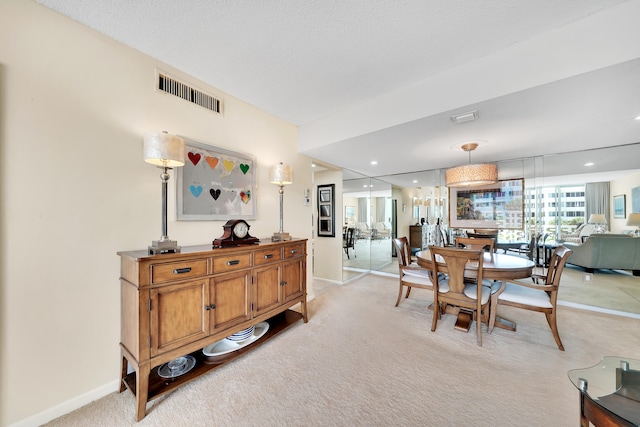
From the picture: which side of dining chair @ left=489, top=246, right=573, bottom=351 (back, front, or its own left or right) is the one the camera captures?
left

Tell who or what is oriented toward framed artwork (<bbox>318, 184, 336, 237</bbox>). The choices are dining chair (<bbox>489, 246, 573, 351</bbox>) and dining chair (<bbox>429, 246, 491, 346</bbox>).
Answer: dining chair (<bbox>489, 246, 573, 351</bbox>)

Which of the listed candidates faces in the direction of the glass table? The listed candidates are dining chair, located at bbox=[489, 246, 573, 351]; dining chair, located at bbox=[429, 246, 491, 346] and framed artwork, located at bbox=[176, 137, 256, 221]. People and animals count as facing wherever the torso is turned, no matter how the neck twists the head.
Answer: the framed artwork

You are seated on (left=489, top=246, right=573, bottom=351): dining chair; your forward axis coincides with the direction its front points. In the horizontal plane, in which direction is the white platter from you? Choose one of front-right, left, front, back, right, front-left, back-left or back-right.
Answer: front-left

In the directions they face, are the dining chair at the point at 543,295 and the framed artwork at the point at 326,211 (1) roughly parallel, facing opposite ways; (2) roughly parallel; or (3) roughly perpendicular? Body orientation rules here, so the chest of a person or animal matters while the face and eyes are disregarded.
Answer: roughly perpendicular

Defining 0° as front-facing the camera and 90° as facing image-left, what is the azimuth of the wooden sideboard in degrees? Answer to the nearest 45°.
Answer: approximately 315°

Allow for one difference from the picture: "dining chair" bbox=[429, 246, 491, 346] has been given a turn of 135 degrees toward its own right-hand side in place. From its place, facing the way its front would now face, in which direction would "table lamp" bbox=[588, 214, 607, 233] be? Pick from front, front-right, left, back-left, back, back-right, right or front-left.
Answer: back-left

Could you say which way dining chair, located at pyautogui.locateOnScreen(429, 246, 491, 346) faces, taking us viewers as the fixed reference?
facing away from the viewer and to the right of the viewer

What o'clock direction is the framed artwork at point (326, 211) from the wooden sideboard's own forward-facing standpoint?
The framed artwork is roughly at 9 o'clock from the wooden sideboard.

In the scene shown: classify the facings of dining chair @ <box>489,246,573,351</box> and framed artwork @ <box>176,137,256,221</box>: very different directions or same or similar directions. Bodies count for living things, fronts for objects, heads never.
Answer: very different directions

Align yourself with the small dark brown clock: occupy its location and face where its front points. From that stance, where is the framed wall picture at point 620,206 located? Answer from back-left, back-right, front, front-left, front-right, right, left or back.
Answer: front-left

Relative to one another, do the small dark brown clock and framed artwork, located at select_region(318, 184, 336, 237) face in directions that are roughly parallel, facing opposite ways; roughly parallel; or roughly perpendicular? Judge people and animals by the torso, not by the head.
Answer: roughly perpendicular

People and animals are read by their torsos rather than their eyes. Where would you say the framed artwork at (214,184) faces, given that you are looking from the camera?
facing the viewer and to the right of the viewer

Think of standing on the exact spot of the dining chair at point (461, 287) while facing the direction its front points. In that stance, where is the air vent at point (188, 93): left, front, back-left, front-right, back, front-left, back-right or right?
back
